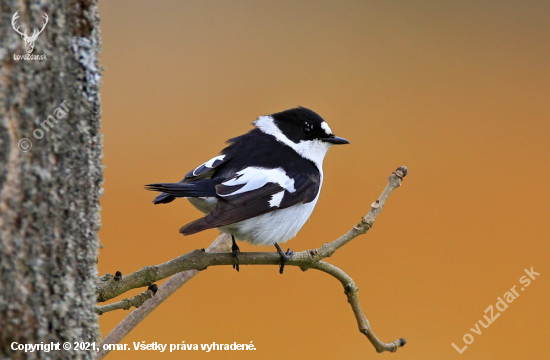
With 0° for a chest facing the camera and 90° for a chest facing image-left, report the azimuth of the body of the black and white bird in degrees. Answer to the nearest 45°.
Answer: approximately 270°
